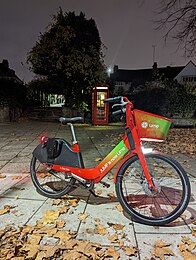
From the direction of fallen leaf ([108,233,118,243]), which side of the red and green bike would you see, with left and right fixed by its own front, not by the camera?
right

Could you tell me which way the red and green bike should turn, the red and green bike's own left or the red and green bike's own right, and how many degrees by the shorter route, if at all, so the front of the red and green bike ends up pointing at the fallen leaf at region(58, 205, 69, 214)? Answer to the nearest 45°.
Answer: approximately 135° to the red and green bike's own right

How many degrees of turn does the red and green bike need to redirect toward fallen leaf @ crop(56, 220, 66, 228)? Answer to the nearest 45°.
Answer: approximately 135° to its right

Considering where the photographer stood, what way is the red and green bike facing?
facing the viewer and to the right of the viewer

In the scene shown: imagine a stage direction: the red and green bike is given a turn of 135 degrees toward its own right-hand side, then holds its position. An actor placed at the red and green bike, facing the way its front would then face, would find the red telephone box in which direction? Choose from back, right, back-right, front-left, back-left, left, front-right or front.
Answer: right

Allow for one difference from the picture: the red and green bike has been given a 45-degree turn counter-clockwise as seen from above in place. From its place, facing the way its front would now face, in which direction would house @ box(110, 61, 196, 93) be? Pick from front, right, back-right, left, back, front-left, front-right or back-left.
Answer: left

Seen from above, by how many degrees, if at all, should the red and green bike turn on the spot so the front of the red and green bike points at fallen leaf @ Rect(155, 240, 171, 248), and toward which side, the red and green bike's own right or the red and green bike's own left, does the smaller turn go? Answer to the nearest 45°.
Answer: approximately 45° to the red and green bike's own right

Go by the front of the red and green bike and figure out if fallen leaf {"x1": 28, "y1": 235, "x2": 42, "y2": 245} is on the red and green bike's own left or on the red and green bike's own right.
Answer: on the red and green bike's own right
